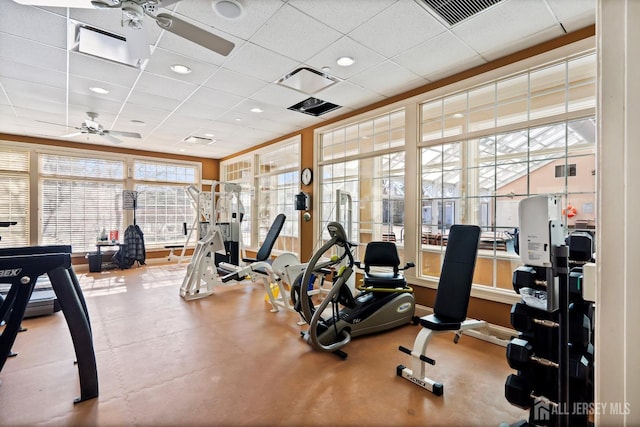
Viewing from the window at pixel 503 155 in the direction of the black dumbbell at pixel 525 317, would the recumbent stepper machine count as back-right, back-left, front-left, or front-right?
front-right

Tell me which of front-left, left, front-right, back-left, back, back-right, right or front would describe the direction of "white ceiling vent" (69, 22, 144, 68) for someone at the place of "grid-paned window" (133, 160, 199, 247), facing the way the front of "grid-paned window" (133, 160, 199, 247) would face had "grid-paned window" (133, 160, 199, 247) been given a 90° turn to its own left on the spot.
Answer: right

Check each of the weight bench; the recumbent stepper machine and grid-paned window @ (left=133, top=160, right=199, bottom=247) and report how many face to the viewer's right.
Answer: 0

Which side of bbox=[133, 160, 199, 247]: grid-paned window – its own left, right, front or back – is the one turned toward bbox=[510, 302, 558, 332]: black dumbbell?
front

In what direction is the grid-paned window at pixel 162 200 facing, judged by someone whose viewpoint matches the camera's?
facing the viewer

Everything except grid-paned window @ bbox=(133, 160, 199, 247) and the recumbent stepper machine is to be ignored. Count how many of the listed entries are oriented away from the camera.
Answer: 0

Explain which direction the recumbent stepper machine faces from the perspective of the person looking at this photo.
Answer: facing the viewer and to the left of the viewer

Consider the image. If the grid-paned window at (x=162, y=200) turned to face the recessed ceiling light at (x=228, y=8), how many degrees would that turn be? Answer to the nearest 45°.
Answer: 0° — it already faces it

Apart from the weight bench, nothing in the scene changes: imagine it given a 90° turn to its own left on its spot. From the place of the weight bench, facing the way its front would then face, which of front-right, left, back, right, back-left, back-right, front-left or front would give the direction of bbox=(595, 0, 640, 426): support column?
front-right

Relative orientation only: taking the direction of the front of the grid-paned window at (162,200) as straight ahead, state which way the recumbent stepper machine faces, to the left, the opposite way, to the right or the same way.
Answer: to the right

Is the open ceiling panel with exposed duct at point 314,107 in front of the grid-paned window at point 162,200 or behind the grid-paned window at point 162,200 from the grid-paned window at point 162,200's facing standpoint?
in front

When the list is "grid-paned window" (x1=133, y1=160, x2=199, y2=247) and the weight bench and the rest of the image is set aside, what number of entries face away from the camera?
0

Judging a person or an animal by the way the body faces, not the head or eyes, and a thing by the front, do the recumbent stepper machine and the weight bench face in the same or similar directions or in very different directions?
same or similar directions

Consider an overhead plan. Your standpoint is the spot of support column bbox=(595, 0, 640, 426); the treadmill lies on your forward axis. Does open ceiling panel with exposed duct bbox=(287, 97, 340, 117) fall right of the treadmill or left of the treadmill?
right

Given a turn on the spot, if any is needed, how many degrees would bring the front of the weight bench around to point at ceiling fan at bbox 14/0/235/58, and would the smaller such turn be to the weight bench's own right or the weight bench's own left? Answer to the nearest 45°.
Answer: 0° — it already faces it
